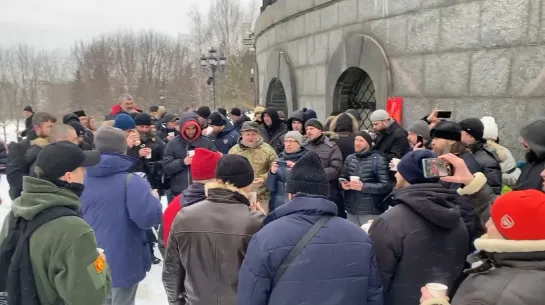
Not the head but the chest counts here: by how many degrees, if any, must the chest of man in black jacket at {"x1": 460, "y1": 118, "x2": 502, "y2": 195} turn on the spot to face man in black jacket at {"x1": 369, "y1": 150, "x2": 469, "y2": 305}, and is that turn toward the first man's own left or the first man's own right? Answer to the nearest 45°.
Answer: approximately 90° to the first man's own left

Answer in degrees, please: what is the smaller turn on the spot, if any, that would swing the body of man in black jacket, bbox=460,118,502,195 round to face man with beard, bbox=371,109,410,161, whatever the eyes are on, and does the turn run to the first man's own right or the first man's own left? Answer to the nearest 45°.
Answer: approximately 45° to the first man's own right

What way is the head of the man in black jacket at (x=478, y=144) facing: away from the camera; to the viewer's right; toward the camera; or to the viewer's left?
to the viewer's left

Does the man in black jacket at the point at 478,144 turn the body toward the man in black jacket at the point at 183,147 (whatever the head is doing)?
yes

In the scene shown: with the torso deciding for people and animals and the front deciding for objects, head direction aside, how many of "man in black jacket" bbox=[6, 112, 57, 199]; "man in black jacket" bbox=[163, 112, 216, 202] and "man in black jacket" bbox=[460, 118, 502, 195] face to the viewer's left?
1

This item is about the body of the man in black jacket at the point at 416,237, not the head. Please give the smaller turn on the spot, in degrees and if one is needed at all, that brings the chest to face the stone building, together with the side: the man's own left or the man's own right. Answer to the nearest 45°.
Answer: approximately 45° to the man's own right

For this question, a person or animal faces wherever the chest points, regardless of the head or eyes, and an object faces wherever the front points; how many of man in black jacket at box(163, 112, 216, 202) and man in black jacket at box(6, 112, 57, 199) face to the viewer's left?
0

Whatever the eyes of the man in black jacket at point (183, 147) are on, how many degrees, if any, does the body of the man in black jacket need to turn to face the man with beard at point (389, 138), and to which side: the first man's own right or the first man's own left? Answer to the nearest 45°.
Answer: approximately 45° to the first man's own left

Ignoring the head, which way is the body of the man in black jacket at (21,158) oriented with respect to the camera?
to the viewer's right

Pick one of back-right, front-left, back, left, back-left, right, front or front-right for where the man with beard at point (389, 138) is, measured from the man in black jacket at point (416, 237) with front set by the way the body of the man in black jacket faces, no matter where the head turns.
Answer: front-right

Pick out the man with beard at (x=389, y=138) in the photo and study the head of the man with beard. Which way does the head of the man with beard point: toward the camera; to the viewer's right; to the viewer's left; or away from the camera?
to the viewer's left

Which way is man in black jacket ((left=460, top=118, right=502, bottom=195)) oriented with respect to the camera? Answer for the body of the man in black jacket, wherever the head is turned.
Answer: to the viewer's left

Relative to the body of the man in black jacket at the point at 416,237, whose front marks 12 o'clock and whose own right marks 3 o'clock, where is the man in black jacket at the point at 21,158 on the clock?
the man in black jacket at the point at 21,158 is roughly at 11 o'clock from the man in black jacket at the point at 416,237.

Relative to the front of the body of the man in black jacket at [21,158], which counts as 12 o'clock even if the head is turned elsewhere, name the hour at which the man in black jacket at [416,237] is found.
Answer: the man in black jacket at [416,237] is roughly at 2 o'clock from the man in black jacket at [21,158].
